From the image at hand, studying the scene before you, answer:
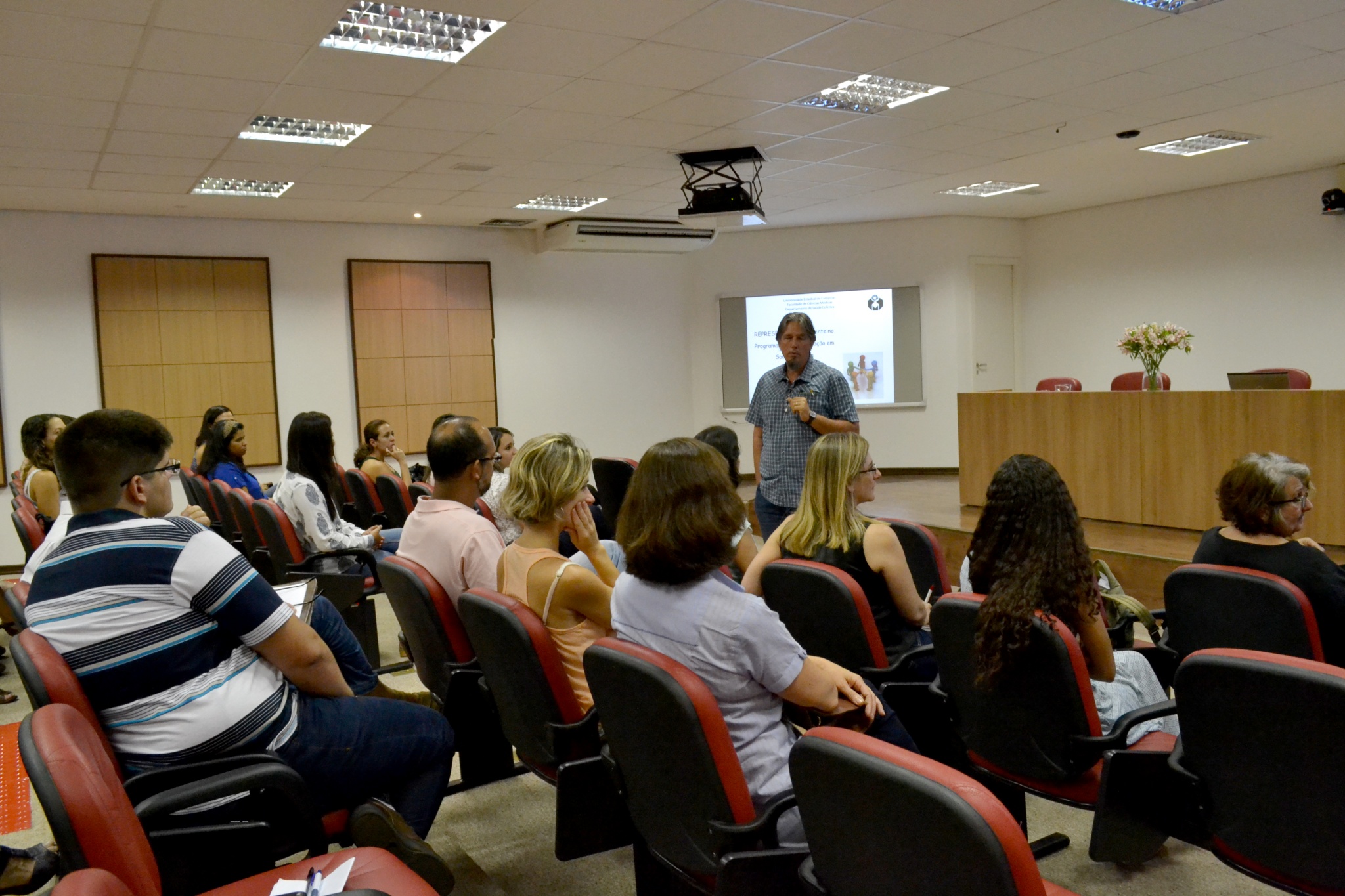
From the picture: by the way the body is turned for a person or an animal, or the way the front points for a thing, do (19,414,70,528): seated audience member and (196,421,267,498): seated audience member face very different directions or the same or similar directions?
same or similar directions

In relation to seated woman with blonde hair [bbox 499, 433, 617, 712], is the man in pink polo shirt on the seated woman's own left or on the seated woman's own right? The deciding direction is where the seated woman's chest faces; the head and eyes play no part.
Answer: on the seated woman's own left

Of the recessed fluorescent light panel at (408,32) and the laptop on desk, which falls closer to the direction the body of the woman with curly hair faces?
the laptop on desk

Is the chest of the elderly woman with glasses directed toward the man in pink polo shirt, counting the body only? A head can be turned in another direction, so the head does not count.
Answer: no

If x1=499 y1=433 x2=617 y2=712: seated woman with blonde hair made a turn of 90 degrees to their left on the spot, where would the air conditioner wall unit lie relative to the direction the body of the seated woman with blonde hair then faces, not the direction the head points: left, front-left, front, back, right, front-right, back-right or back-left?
front-right

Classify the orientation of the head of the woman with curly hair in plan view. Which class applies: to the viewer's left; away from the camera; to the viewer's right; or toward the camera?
away from the camera

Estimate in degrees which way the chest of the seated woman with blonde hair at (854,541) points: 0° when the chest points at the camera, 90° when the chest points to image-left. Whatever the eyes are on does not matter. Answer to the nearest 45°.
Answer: approximately 225°

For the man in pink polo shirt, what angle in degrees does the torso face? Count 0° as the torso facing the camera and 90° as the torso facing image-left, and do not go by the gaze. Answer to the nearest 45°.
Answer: approximately 225°

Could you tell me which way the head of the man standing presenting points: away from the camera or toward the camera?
toward the camera

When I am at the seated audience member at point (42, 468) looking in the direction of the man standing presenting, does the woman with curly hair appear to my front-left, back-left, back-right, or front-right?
front-right

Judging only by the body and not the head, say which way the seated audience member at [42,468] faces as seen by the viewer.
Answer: to the viewer's right

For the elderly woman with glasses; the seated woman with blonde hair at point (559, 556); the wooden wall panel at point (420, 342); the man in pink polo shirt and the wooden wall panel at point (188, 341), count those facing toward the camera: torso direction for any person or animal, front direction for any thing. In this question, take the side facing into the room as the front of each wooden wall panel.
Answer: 2

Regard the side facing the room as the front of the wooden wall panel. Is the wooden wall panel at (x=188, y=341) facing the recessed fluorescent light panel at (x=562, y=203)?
no

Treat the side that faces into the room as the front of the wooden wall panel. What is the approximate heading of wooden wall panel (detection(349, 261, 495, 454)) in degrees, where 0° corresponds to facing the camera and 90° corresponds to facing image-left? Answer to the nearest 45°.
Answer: approximately 0°
